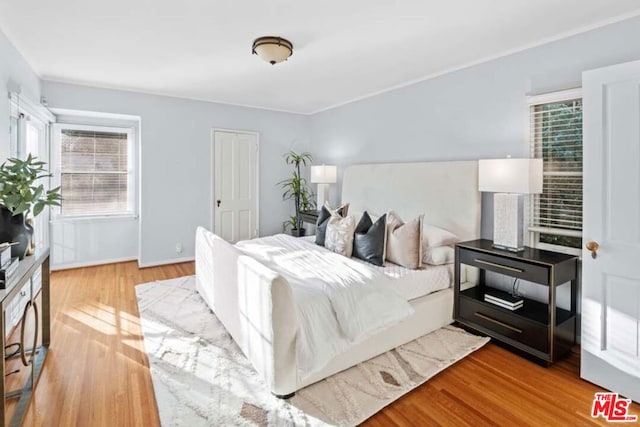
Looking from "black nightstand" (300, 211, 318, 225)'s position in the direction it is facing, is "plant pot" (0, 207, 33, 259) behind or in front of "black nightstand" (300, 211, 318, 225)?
in front

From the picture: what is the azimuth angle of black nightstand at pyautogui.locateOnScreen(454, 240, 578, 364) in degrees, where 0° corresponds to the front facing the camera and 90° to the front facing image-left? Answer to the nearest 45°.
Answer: approximately 45°

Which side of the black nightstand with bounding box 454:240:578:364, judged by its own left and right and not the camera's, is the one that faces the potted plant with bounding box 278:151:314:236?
right

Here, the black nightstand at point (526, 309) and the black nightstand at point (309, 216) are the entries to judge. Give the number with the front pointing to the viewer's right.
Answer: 0

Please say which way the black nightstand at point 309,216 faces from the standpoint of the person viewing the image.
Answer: facing the viewer and to the left of the viewer

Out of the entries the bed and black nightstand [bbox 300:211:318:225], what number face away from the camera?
0

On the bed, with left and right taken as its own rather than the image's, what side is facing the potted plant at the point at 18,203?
front

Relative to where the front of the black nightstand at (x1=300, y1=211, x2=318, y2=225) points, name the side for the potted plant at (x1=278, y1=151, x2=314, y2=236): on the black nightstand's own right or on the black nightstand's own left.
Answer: on the black nightstand's own right
